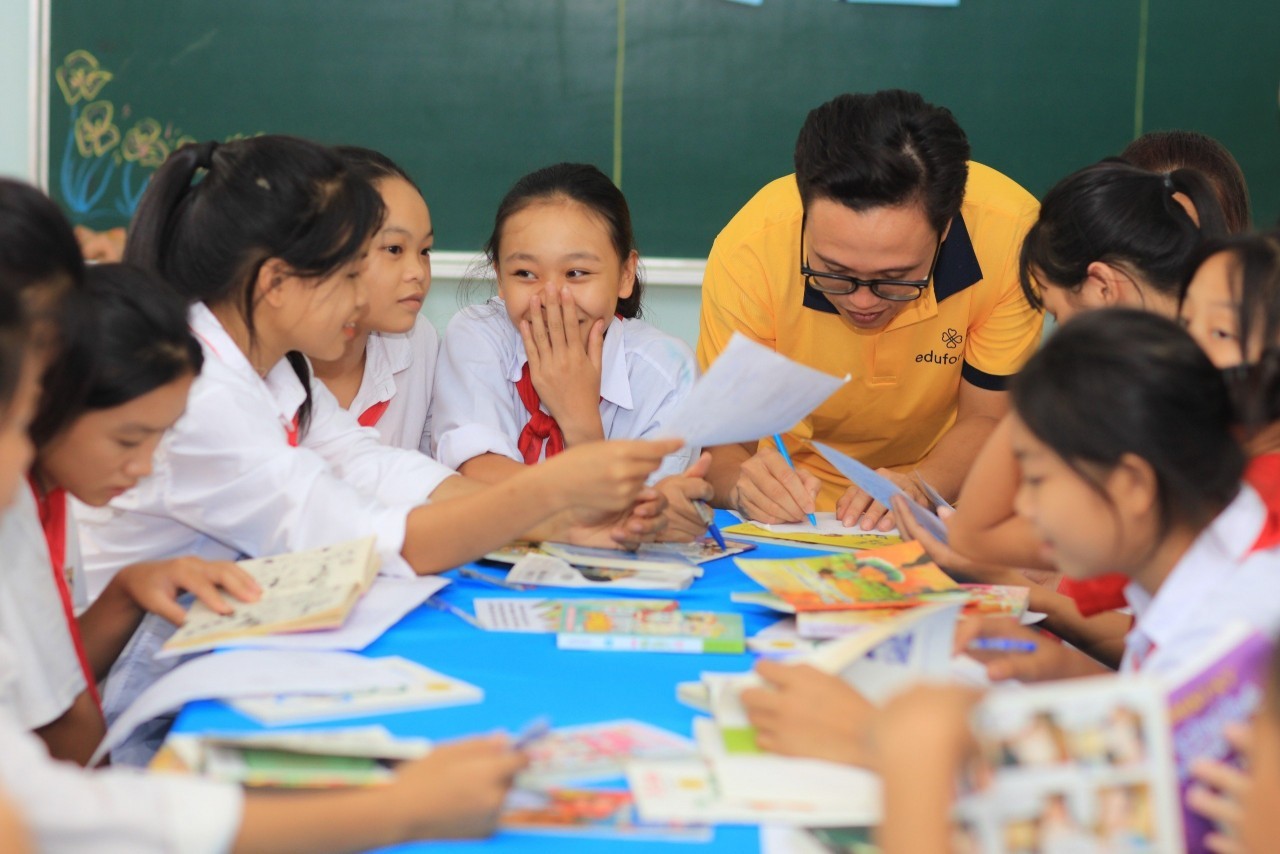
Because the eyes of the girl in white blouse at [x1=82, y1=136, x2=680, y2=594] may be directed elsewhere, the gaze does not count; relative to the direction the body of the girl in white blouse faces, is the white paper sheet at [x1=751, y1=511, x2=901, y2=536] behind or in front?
in front

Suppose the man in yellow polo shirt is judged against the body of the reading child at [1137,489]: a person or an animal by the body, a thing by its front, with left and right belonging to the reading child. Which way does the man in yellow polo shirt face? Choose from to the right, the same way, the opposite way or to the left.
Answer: to the left

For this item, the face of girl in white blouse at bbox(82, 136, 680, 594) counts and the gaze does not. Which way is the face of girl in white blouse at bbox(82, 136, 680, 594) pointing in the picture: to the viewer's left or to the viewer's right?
to the viewer's right

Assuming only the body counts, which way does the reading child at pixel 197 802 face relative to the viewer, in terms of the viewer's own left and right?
facing to the right of the viewer

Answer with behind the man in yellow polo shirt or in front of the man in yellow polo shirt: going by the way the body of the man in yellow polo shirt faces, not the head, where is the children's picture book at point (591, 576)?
in front

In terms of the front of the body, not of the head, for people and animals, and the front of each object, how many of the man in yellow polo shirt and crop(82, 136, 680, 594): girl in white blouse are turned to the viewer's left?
0

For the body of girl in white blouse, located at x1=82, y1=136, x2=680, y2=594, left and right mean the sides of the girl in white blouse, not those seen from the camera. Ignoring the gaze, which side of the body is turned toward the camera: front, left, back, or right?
right

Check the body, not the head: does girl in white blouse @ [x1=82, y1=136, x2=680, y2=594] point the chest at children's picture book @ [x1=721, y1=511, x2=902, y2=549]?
yes

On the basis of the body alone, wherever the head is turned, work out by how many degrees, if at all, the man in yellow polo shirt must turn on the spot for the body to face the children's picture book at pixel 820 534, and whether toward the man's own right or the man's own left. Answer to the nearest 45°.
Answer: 0° — they already face it

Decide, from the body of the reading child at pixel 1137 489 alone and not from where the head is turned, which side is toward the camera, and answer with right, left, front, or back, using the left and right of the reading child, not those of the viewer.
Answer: left

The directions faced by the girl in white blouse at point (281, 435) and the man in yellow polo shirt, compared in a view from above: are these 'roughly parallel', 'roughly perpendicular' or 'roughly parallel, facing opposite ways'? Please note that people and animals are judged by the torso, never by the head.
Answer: roughly perpendicular

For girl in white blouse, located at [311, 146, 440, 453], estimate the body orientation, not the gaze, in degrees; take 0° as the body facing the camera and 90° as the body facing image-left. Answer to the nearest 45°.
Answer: approximately 315°
